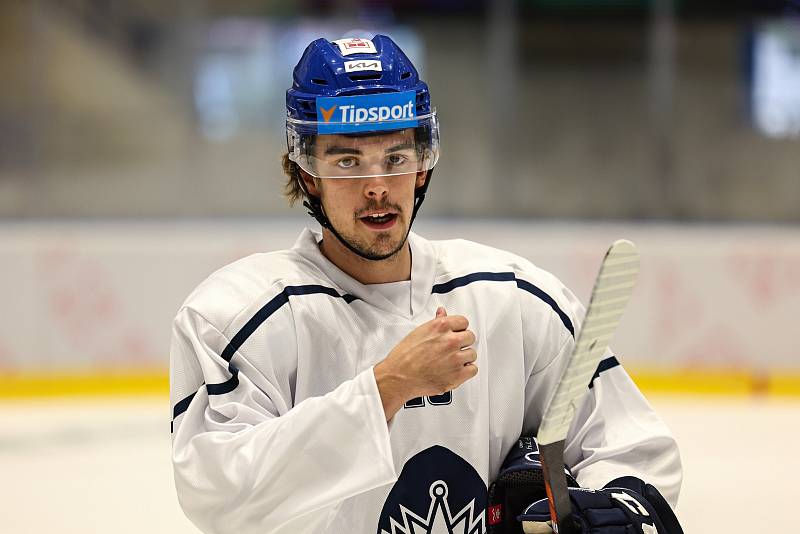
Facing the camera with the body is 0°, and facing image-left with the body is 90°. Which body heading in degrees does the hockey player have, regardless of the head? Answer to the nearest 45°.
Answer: approximately 0°
